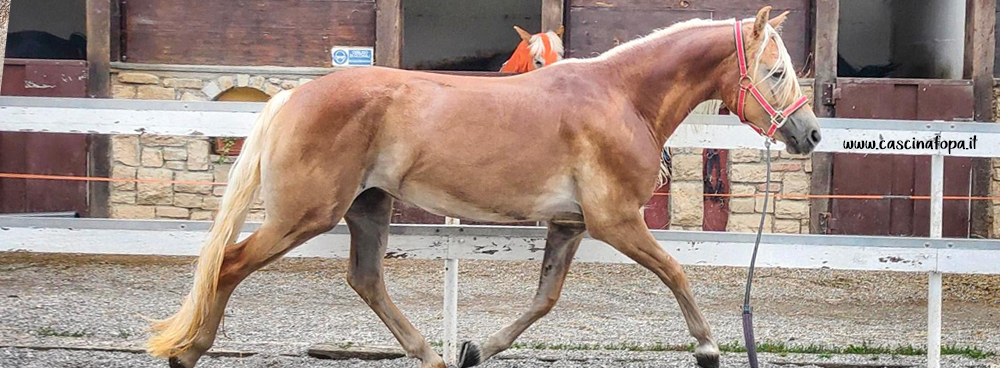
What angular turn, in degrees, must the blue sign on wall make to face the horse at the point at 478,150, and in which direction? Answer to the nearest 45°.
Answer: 0° — it already faces it

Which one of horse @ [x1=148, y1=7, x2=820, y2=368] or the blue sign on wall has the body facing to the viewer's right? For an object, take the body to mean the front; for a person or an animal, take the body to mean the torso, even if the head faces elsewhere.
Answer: the horse

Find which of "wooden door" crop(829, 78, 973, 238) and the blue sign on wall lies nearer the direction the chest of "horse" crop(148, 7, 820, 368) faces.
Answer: the wooden door

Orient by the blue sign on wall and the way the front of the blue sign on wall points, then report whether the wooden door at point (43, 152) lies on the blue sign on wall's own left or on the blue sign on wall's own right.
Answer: on the blue sign on wall's own right

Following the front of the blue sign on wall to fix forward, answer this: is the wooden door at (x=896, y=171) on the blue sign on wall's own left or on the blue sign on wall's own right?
on the blue sign on wall's own left

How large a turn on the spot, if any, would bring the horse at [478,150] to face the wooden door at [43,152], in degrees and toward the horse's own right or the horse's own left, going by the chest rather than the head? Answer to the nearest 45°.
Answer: approximately 135° to the horse's own left

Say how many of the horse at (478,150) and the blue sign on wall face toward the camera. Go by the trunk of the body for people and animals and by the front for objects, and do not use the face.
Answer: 1

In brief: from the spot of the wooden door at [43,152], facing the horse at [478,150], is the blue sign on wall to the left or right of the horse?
left

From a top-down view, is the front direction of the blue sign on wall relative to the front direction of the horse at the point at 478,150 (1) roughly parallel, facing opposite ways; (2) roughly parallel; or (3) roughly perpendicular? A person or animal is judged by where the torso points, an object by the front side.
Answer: roughly perpendicular

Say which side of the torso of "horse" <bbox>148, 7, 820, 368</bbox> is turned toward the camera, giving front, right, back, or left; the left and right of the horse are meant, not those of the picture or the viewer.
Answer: right

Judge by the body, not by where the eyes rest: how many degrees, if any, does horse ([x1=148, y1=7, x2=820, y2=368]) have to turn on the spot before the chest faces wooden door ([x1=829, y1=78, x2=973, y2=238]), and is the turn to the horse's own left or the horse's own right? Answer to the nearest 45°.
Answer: approximately 45° to the horse's own left

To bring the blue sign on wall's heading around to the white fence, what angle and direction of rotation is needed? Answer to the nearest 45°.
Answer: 0° — it already faces it

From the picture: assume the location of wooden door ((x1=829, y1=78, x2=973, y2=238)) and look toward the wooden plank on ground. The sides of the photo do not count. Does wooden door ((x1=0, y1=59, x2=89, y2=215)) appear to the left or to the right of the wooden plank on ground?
right
